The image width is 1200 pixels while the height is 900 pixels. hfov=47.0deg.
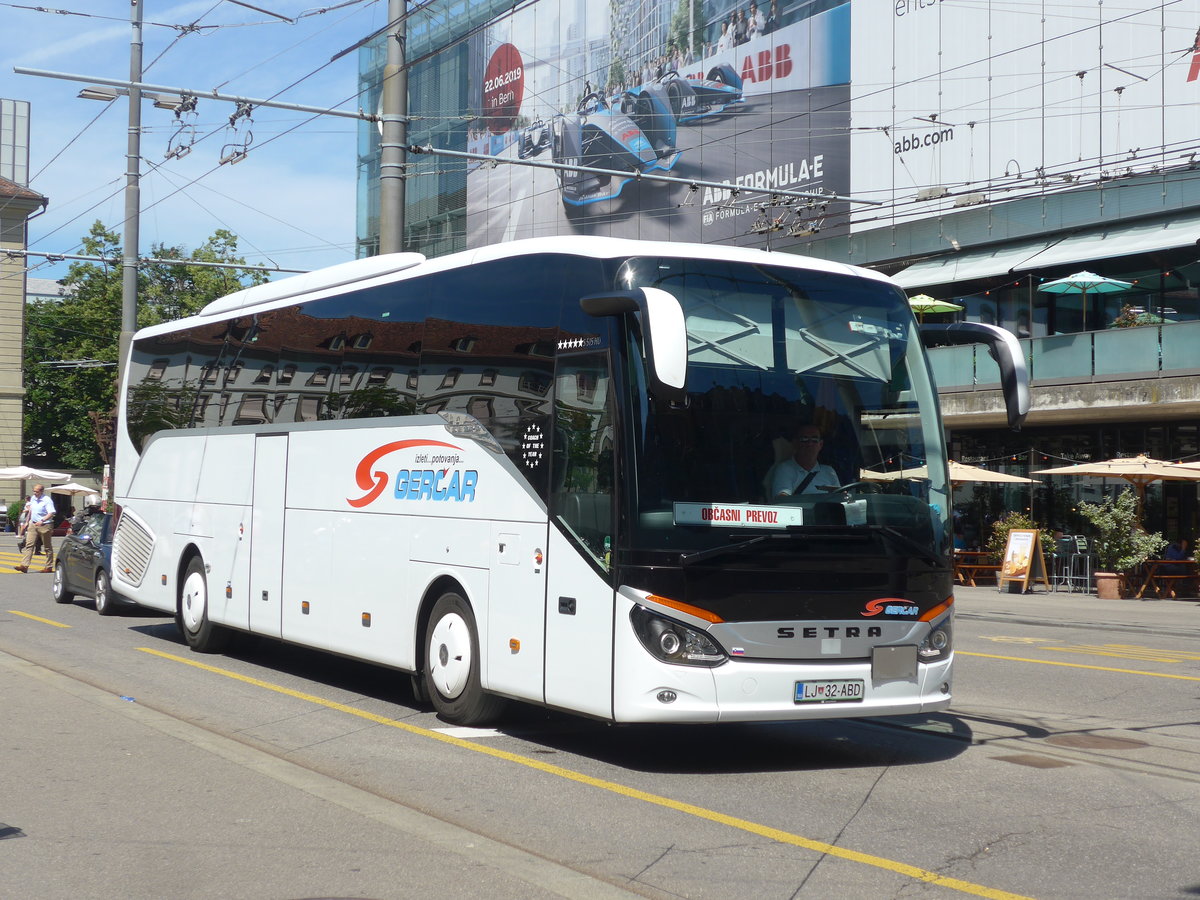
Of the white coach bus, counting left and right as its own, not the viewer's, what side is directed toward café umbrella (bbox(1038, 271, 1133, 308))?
left

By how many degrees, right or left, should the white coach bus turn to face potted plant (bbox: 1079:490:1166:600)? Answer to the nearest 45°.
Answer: approximately 90° to its left

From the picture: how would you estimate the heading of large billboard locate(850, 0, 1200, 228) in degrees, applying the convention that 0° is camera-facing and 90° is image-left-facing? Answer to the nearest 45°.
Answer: approximately 45°

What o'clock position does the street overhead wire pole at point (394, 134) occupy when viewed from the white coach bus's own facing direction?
The street overhead wire pole is roughly at 7 o'clock from the white coach bus.

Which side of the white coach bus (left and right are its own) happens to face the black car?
back

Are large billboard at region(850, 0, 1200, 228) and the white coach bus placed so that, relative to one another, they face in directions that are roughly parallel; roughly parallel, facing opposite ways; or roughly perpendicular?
roughly perpendicular

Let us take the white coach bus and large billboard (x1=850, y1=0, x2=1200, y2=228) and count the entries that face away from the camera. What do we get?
0

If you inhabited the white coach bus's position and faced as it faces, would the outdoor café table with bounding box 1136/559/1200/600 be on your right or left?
on your left

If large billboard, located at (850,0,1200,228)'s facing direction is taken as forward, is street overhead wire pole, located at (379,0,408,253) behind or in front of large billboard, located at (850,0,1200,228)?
in front

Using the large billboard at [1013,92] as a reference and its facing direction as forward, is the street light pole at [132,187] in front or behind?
in front

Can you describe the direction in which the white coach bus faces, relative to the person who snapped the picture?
facing the viewer and to the right of the viewer
